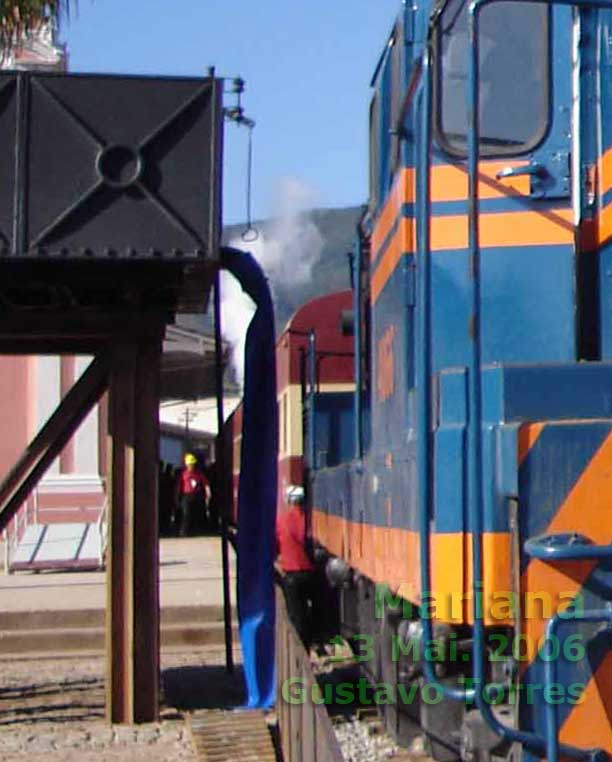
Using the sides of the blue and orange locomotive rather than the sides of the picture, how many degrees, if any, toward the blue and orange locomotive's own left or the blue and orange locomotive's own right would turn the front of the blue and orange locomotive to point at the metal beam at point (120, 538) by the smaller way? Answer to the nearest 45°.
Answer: approximately 135° to the blue and orange locomotive's own right

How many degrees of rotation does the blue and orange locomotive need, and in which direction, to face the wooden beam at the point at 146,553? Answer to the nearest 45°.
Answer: approximately 135° to its right

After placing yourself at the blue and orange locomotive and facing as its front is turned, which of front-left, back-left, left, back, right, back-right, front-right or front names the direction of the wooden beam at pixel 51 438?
back-right

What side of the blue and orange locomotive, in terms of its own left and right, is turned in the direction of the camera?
front

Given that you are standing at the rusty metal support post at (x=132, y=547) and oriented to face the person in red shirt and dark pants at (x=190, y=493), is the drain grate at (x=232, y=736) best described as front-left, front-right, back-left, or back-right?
back-right
